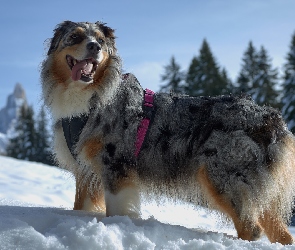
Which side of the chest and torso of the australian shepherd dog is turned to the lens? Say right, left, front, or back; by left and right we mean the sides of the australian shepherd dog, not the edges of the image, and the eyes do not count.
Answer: left

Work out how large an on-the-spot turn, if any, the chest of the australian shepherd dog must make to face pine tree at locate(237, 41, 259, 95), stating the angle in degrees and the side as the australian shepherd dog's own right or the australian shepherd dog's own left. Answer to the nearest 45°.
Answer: approximately 90° to the australian shepherd dog's own right

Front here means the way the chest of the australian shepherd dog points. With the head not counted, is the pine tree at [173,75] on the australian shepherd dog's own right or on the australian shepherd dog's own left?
on the australian shepherd dog's own right

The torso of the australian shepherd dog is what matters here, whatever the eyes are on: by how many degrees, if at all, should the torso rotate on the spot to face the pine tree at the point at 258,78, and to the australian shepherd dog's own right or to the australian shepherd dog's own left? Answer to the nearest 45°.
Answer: approximately 90° to the australian shepherd dog's own right

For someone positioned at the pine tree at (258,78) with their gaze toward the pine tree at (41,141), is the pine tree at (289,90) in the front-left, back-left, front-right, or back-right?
back-left

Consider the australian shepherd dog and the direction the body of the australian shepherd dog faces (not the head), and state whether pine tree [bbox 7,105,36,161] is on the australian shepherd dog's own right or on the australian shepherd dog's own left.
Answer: on the australian shepherd dog's own right

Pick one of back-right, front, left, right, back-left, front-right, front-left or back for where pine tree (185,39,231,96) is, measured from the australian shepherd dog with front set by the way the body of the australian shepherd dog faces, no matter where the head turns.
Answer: right
